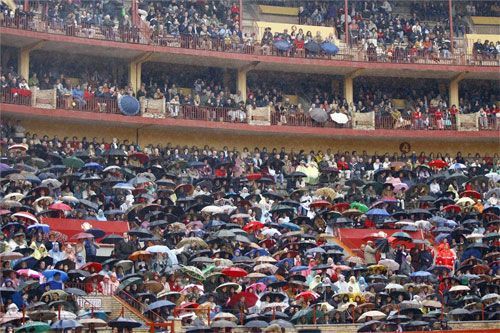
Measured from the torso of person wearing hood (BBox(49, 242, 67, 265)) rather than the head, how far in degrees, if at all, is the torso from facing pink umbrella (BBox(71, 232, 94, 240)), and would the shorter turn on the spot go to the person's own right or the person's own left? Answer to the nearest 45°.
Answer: approximately 135° to the person's own left

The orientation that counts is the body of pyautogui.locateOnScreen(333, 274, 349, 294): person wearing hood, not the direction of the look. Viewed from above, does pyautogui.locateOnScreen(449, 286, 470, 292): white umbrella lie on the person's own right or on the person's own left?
on the person's own left

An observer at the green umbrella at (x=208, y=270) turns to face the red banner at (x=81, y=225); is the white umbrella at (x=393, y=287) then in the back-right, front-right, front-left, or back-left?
back-right

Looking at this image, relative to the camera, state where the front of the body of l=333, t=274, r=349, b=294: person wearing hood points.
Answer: toward the camera

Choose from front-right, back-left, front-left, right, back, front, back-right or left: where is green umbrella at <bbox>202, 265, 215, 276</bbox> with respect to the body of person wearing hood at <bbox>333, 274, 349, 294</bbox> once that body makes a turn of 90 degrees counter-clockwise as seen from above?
back

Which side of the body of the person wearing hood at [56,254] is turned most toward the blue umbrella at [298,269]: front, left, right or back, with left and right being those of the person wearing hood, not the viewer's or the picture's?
left

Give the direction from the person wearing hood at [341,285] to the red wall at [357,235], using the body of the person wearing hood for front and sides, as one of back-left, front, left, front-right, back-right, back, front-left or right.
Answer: back

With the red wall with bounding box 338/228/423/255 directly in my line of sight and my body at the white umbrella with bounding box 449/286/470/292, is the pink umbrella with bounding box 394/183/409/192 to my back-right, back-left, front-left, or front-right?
front-right

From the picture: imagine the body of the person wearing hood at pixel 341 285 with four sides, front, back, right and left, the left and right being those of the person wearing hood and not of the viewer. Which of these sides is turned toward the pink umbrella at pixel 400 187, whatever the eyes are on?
back

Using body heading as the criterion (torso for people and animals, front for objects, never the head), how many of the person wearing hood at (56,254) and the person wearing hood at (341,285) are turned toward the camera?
2

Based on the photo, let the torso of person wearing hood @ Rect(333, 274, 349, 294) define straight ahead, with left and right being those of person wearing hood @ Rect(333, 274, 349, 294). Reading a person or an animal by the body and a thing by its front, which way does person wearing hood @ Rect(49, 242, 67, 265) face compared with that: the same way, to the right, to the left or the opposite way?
the same way

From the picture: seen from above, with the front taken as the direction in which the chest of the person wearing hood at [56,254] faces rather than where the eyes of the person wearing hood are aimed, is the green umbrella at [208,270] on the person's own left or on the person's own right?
on the person's own left

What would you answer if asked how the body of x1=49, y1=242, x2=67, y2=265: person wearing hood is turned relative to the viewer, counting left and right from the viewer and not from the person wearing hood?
facing the viewer
